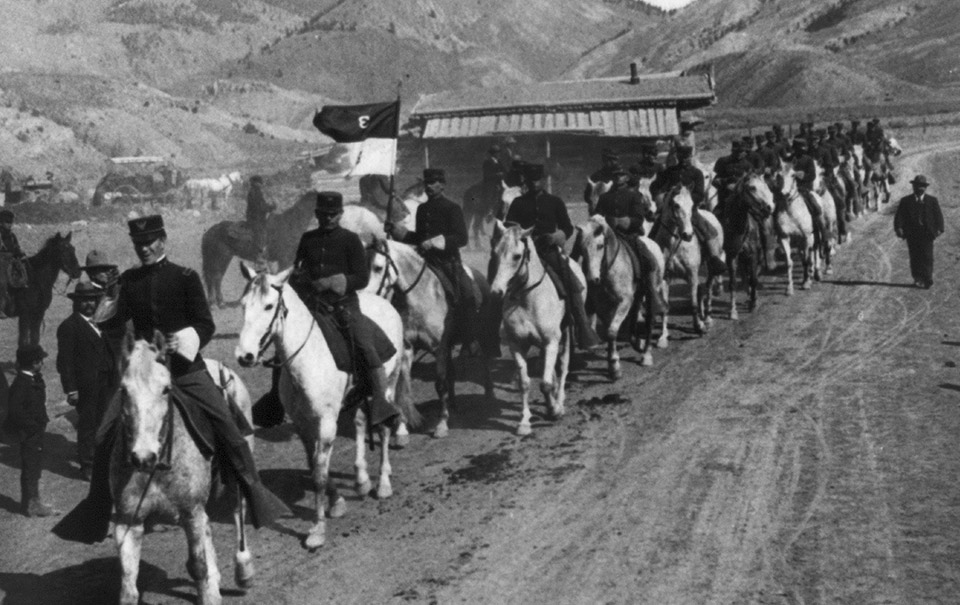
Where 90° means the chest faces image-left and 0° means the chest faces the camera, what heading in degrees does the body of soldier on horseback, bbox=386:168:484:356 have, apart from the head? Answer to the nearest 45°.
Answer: approximately 45°

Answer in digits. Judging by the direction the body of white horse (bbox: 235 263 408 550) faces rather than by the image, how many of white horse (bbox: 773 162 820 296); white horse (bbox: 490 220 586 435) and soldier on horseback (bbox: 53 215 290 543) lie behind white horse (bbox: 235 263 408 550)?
2

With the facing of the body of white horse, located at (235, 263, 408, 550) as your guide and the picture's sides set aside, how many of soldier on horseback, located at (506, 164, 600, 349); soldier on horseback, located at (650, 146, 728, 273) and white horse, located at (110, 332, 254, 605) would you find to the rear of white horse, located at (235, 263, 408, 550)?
2

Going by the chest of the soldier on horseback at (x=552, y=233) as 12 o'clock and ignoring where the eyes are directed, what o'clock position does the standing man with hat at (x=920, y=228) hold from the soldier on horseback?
The standing man with hat is roughly at 6 o'clock from the soldier on horseback.

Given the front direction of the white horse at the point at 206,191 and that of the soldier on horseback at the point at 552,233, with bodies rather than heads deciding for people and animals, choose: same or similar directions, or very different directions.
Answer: very different directions

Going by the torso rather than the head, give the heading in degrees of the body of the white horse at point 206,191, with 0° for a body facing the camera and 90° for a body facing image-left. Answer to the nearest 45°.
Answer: approximately 270°

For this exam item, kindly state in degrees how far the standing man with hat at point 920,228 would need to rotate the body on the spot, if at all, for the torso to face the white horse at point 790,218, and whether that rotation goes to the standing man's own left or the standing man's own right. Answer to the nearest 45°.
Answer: approximately 45° to the standing man's own right

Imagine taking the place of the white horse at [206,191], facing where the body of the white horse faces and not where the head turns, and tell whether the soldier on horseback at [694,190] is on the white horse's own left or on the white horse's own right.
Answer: on the white horse's own right

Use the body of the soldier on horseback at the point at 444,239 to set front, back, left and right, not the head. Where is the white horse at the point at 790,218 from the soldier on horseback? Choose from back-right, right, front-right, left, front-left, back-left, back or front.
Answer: back

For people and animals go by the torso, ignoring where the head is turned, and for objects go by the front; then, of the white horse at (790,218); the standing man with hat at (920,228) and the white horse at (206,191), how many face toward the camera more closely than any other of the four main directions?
2

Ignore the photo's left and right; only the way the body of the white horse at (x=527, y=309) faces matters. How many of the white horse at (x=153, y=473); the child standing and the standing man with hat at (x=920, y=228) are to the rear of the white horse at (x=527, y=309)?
1
